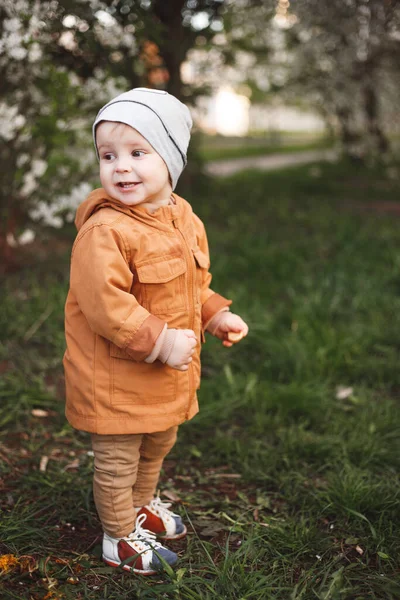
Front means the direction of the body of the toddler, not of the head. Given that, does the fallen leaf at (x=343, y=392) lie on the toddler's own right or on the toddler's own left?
on the toddler's own left

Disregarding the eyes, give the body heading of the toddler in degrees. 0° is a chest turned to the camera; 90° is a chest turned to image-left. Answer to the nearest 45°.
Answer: approximately 315°

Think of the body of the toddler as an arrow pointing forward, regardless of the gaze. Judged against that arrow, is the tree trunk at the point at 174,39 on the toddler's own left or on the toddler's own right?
on the toddler's own left

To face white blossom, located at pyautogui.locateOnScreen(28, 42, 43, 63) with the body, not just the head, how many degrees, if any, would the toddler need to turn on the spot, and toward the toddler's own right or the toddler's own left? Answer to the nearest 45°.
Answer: approximately 135° to the toddler's own left

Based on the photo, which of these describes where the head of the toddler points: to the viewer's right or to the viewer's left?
to the viewer's left

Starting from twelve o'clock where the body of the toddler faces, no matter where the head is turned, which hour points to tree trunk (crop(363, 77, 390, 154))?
The tree trunk is roughly at 8 o'clock from the toddler.
